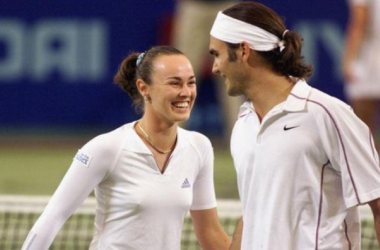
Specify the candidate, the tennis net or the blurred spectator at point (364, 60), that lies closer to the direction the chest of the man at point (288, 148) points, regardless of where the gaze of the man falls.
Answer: the tennis net

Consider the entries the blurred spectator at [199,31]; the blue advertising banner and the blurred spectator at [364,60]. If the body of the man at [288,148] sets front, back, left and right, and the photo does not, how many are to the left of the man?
0

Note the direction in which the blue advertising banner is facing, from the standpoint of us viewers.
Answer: facing the viewer

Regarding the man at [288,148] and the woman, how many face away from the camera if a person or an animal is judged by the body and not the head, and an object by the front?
0

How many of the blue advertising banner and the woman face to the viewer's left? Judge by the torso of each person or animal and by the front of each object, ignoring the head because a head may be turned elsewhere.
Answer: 0

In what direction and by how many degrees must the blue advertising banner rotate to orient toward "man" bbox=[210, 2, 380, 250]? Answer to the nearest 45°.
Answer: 0° — it already faces them

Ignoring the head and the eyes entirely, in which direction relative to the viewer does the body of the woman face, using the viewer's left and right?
facing the viewer and to the right of the viewer

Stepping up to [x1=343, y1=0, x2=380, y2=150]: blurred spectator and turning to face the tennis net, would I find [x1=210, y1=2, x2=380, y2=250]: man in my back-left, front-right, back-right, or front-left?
front-left

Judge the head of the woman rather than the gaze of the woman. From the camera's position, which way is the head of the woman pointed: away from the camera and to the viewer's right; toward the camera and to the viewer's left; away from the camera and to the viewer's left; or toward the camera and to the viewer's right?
toward the camera and to the viewer's right

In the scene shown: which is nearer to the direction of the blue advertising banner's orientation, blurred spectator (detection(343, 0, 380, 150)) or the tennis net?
the tennis net

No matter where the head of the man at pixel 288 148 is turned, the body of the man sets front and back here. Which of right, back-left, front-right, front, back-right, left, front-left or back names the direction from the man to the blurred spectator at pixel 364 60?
back-right

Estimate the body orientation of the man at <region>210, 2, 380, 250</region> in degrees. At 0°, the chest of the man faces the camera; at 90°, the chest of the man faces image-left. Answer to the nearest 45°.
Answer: approximately 45°

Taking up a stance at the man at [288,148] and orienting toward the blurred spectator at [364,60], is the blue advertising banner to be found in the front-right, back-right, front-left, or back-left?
front-left

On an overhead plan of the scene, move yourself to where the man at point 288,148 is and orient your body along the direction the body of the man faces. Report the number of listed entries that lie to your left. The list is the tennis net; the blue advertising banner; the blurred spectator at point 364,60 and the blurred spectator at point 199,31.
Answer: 0

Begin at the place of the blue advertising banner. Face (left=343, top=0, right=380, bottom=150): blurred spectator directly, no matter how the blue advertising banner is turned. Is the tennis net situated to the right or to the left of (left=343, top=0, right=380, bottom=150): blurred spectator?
right

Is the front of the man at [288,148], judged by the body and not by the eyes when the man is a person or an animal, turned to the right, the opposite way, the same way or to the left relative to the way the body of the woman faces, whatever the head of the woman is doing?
to the right

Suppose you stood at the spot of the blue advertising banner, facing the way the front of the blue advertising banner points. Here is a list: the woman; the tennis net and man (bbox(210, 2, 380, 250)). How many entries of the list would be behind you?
0

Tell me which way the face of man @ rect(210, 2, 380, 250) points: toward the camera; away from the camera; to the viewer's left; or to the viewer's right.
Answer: to the viewer's left
